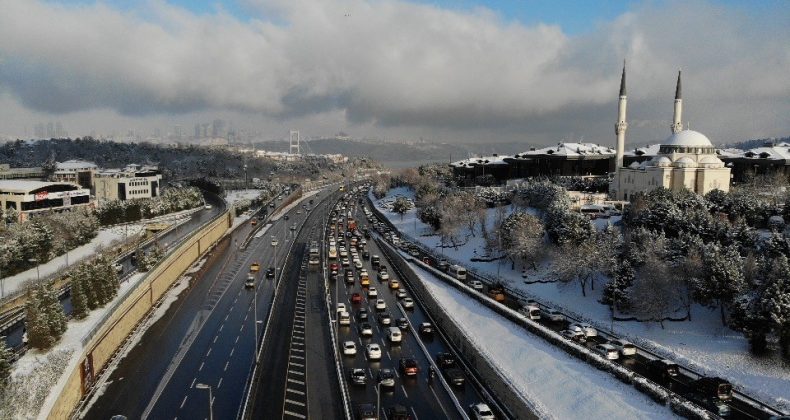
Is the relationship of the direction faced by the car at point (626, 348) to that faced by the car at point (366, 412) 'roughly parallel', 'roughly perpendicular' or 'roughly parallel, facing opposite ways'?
roughly parallel

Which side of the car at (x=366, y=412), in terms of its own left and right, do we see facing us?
back

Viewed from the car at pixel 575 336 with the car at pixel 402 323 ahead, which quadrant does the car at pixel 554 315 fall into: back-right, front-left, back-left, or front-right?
front-right

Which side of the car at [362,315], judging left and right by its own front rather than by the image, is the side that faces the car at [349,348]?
back

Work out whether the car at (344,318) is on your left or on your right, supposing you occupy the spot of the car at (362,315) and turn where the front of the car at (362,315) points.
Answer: on your left

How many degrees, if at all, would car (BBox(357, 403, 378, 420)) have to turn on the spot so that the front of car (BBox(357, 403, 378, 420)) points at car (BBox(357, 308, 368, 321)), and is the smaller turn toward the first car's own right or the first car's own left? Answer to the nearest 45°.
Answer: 0° — it already faces it

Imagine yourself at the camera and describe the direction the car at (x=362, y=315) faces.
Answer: facing away from the viewer

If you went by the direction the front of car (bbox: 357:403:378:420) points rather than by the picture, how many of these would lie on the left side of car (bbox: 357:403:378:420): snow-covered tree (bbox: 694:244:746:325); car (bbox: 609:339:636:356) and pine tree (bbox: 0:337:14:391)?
1

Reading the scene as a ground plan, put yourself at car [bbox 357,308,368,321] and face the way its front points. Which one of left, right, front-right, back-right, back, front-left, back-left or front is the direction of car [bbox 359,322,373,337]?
back

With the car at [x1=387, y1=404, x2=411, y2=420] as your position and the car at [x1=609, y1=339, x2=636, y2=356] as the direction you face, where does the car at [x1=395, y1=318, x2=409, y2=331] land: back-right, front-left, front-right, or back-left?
front-left

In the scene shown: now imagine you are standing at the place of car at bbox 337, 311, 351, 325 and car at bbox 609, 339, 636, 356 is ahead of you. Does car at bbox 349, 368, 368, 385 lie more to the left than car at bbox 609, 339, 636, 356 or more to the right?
right

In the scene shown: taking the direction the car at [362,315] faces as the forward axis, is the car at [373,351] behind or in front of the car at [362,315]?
behind

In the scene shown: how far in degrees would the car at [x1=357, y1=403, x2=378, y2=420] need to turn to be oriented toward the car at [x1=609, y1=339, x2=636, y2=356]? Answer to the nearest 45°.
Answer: approximately 45° to its right

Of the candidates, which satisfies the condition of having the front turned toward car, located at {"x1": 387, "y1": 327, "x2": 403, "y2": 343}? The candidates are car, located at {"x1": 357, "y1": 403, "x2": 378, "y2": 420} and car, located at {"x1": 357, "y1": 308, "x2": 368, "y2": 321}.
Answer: car, located at {"x1": 357, "y1": 403, "x2": 378, "y2": 420}

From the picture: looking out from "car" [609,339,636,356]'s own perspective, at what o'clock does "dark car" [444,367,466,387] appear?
The dark car is roughly at 9 o'clock from the car.

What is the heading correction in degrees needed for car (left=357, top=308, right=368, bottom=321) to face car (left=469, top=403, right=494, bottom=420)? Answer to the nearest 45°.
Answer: approximately 180°

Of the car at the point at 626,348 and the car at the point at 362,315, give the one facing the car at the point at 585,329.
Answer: the car at the point at 626,348

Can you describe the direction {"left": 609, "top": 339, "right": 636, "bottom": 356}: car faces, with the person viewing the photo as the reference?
facing away from the viewer and to the left of the viewer

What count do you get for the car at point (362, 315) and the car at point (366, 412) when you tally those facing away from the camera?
2
